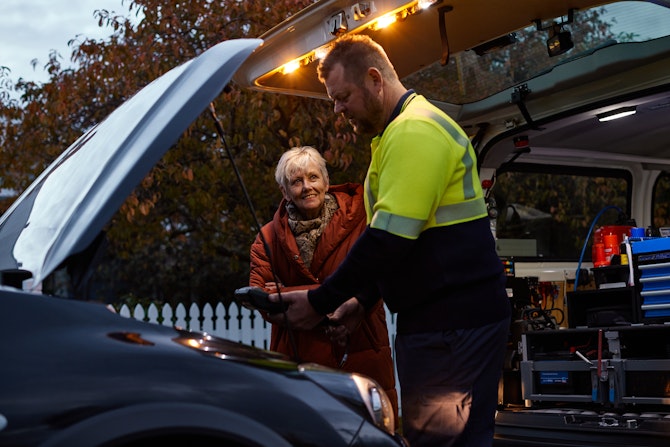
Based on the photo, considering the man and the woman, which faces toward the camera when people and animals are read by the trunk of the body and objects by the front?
the woman

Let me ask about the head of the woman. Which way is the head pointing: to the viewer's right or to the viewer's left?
to the viewer's right

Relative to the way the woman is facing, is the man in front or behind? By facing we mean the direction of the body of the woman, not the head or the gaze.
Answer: in front

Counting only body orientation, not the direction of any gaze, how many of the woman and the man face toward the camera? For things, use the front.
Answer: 1

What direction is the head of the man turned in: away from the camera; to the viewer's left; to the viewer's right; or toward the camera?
to the viewer's left

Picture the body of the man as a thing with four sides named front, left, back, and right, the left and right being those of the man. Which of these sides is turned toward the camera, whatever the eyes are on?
left

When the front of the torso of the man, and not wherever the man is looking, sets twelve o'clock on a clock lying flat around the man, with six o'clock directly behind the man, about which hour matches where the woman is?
The woman is roughly at 2 o'clock from the man.

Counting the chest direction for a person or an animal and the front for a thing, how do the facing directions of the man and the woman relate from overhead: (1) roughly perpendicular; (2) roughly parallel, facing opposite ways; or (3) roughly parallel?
roughly perpendicular

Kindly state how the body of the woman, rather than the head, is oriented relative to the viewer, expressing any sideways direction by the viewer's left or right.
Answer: facing the viewer
